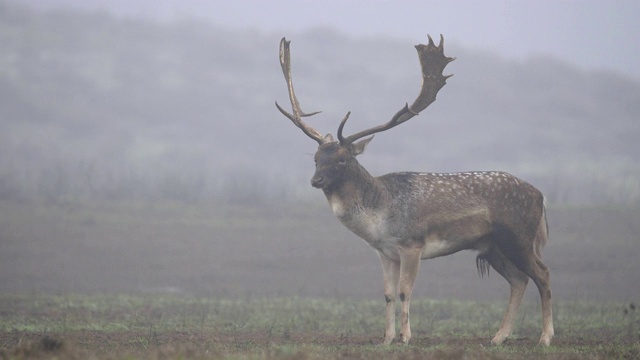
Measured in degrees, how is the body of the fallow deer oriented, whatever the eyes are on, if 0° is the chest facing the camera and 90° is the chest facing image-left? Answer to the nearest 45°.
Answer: approximately 90°
